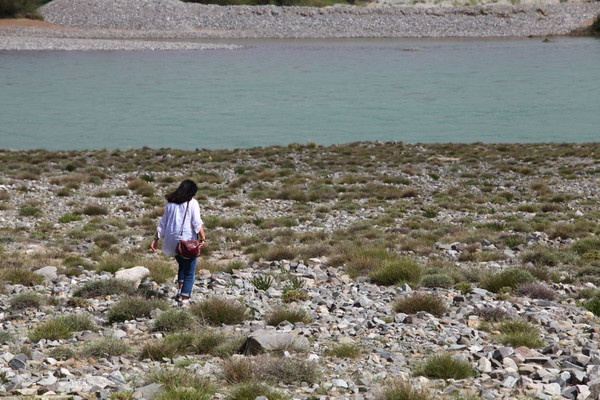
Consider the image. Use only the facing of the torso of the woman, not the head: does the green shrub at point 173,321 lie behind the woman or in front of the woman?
behind

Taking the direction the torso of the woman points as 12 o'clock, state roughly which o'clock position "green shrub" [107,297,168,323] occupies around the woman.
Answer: The green shrub is roughly at 7 o'clock from the woman.

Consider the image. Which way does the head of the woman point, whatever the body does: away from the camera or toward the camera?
away from the camera

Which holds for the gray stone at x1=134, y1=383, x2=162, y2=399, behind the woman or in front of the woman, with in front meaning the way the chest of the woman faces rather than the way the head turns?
behind

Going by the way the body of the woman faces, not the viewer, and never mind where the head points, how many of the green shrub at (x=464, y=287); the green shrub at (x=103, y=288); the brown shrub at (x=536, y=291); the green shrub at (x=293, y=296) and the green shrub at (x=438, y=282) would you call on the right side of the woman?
4

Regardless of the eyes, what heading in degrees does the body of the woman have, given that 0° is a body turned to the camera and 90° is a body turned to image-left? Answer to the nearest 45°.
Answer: approximately 180°

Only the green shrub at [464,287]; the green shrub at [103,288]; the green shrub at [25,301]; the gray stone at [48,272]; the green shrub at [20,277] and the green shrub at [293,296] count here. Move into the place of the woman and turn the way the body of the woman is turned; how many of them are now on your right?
2

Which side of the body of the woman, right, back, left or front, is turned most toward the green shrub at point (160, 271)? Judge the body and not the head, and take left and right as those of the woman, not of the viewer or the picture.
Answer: front

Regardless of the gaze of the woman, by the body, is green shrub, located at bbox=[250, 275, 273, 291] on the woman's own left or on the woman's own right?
on the woman's own right

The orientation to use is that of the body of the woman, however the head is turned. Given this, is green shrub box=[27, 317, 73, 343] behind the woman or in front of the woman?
behind

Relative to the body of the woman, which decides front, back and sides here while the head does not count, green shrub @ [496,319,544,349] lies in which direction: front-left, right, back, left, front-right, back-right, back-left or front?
back-right

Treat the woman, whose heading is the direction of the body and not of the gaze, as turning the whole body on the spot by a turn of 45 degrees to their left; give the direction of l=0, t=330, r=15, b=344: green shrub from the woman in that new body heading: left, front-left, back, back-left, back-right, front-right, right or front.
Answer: left

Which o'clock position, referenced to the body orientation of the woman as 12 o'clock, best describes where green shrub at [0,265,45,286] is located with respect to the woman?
The green shrub is roughly at 10 o'clock from the woman.
